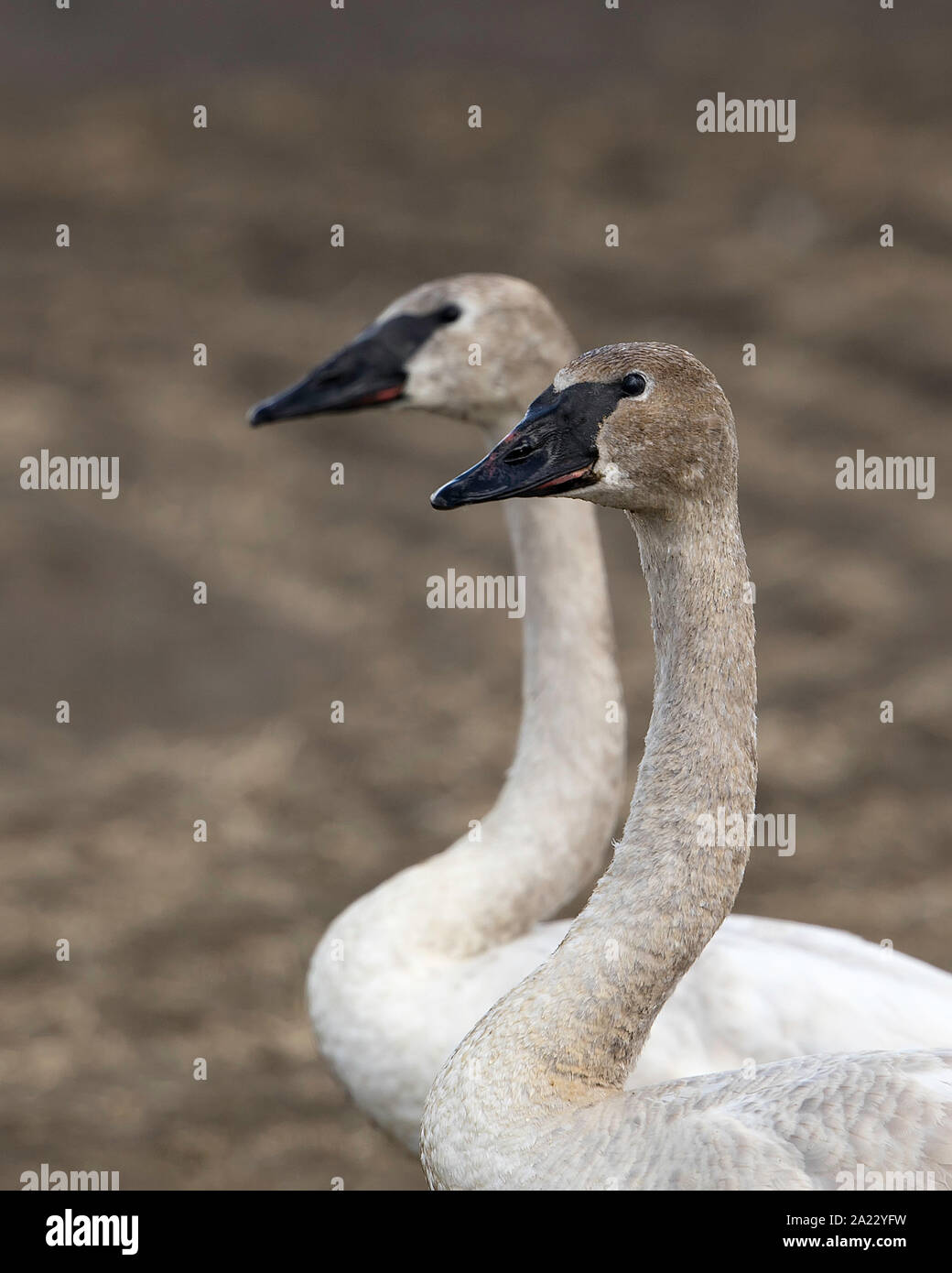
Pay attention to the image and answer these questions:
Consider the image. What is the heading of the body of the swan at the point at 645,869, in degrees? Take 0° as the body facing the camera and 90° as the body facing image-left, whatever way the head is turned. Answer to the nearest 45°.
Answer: approximately 90°

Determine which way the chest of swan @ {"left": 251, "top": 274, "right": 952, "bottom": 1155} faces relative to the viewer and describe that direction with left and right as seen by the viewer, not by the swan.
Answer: facing to the left of the viewer
